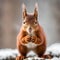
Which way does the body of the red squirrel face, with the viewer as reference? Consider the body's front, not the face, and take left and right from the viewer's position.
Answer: facing the viewer
